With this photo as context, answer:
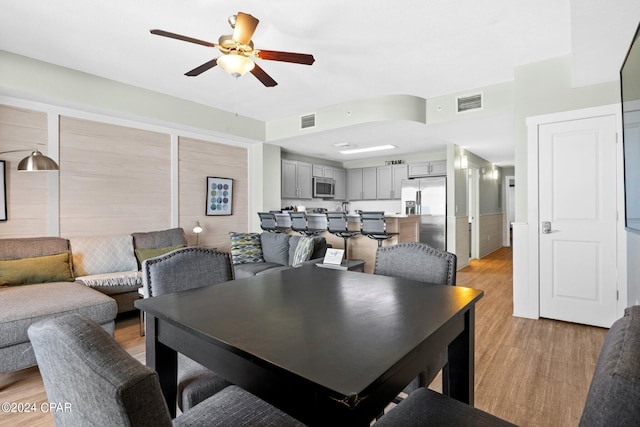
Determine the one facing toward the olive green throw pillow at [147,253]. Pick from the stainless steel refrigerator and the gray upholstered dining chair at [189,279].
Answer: the stainless steel refrigerator

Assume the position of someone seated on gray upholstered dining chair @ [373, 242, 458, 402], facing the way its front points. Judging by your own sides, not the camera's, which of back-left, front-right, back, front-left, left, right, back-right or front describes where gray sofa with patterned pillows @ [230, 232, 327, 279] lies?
right

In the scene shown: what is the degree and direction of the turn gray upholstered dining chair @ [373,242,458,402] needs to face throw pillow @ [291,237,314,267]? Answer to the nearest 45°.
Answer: approximately 90° to its right

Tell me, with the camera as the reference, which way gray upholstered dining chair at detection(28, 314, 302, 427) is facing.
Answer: facing away from the viewer and to the right of the viewer

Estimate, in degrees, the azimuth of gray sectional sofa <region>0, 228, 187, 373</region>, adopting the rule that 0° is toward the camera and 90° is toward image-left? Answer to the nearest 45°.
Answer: approximately 315°

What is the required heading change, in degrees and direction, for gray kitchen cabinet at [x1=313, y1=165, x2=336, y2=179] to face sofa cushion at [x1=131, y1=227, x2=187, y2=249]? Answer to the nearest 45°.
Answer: approximately 90° to its right

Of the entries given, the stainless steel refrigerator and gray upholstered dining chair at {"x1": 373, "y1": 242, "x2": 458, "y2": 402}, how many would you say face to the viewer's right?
0

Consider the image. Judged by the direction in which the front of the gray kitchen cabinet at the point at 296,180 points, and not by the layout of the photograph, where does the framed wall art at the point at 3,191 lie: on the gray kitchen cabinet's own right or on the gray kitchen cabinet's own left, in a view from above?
on the gray kitchen cabinet's own right

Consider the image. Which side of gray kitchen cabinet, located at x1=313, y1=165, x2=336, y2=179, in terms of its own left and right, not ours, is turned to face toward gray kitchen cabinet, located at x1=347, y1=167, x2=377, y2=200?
left
